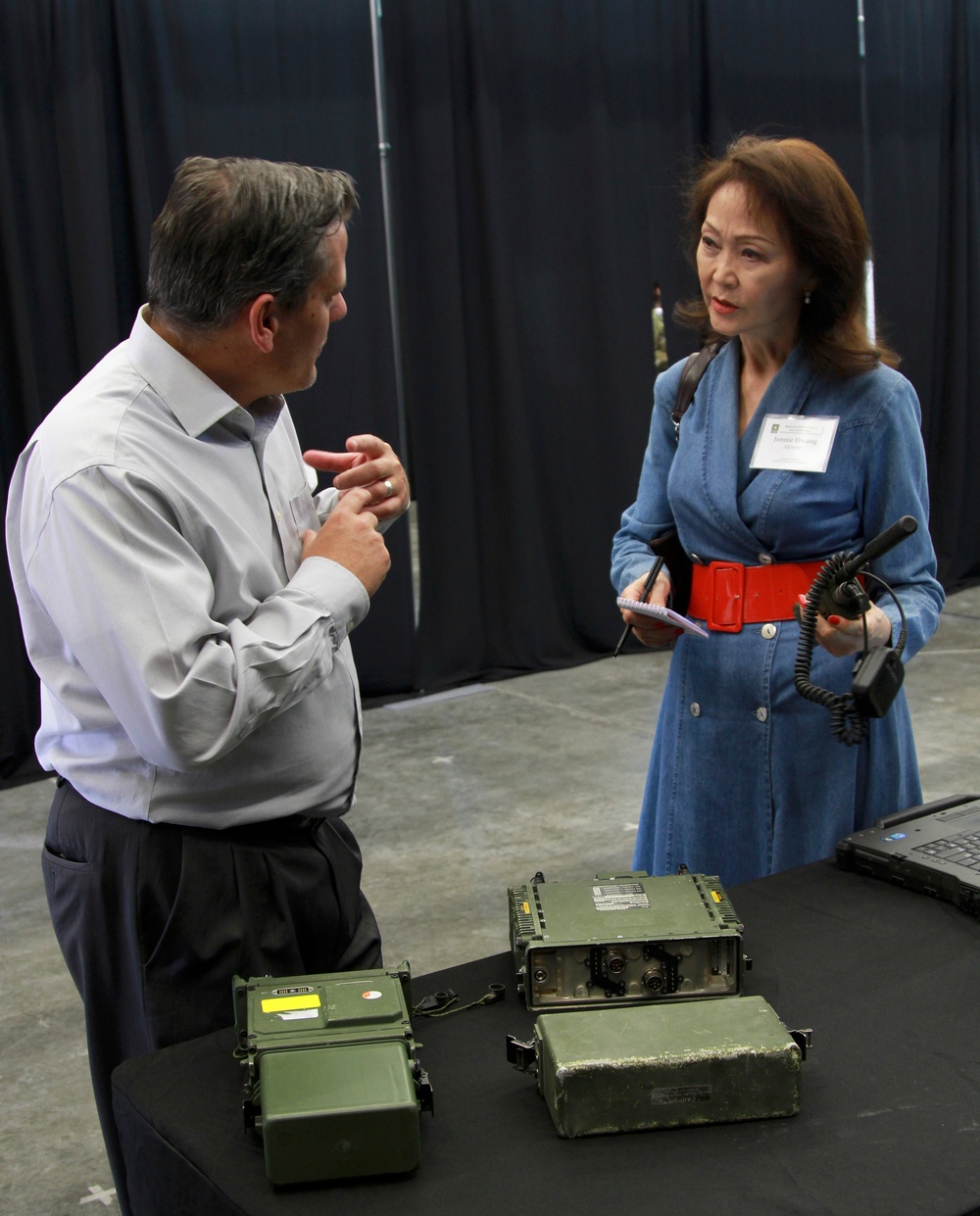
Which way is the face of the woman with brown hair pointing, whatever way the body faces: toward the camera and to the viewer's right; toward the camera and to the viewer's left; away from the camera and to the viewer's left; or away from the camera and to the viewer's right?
toward the camera and to the viewer's left

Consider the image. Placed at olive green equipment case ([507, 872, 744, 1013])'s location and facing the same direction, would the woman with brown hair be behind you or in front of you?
behind
